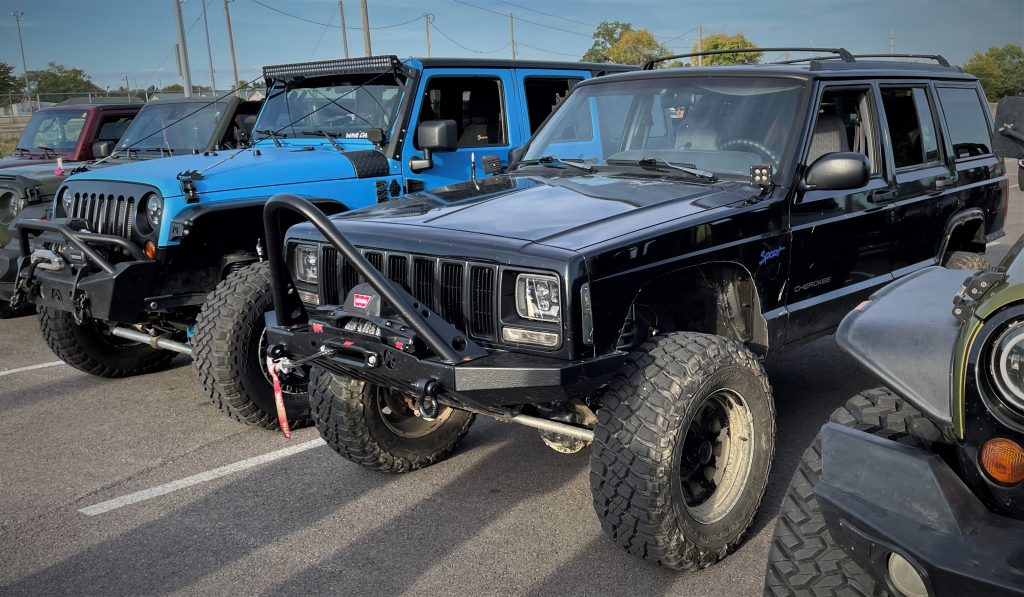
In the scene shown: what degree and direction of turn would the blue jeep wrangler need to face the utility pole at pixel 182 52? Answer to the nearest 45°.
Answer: approximately 135° to its right

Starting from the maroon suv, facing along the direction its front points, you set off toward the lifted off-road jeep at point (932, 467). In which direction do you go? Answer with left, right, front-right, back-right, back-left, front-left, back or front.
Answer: front-left

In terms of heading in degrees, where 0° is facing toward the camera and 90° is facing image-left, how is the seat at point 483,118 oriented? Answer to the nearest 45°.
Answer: approximately 45°

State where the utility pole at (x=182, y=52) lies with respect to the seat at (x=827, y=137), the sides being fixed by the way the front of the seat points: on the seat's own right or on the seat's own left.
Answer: on the seat's own right

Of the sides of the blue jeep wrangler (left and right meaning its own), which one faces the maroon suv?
right

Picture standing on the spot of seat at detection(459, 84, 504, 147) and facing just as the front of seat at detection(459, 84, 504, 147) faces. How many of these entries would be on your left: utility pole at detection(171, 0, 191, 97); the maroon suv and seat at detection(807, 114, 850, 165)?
1

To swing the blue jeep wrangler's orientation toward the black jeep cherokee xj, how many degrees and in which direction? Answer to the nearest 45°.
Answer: approximately 90° to its left

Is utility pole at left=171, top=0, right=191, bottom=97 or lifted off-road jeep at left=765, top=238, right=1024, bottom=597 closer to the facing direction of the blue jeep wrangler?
the lifted off-road jeep

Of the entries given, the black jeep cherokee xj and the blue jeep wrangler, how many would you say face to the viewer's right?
0

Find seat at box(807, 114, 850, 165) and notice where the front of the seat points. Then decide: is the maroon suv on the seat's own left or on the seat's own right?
on the seat's own right

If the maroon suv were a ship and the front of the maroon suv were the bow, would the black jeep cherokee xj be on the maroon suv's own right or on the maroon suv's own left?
on the maroon suv's own left

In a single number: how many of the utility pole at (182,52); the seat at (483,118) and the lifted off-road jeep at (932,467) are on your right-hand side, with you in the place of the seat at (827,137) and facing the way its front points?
2
